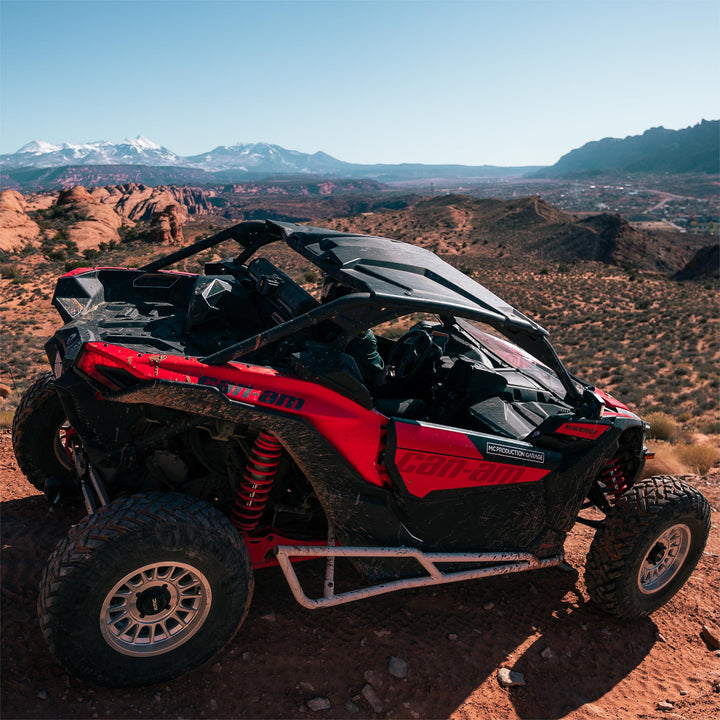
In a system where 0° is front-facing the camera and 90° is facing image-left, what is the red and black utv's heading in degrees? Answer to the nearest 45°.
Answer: approximately 225°

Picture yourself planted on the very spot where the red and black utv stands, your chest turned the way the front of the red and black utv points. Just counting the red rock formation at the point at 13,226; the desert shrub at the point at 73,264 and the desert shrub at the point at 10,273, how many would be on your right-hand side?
0

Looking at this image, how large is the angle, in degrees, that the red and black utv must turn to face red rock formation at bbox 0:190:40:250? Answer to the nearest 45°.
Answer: approximately 90° to its left

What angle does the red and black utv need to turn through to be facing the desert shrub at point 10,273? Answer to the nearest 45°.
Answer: approximately 90° to its left

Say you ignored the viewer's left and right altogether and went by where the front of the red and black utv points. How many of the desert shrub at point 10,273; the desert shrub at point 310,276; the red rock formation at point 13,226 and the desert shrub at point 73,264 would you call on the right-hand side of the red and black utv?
0

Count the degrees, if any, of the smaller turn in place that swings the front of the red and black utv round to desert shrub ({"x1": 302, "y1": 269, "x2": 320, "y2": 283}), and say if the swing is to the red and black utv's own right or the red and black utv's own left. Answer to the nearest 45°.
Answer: approximately 45° to the red and black utv's own left

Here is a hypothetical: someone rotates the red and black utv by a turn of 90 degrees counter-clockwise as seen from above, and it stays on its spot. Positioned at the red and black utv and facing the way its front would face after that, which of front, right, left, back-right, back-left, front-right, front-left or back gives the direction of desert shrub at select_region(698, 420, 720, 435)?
right

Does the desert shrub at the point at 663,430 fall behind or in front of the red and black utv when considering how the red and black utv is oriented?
in front

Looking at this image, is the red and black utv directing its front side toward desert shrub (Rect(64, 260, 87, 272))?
no

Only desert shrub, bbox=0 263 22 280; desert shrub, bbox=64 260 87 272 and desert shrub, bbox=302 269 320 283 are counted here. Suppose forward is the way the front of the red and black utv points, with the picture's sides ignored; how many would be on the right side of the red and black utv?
0
